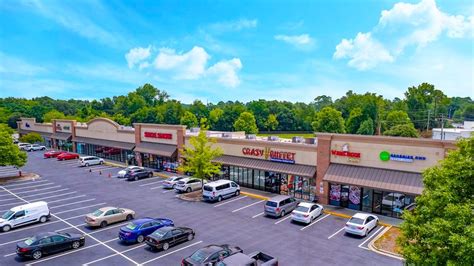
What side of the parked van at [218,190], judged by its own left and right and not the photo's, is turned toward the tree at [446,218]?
right

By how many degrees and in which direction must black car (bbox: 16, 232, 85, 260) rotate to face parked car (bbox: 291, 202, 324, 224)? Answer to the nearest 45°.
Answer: approximately 45° to its right

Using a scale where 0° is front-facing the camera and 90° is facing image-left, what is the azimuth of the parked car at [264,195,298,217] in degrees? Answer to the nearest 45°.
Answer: approximately 225°

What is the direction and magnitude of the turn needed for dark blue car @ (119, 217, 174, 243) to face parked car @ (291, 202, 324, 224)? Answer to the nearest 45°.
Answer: approximately 45° to its right

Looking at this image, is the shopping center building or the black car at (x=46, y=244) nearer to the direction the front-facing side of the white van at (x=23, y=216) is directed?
the black car

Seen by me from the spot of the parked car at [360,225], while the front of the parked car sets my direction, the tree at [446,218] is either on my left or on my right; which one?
on my right

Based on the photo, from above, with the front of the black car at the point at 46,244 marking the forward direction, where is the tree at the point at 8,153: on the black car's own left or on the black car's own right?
on the black car's own left

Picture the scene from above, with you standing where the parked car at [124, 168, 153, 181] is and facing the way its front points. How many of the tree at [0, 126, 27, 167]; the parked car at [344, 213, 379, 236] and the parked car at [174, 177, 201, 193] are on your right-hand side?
2
